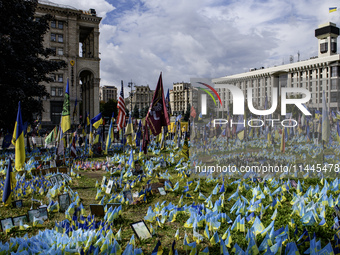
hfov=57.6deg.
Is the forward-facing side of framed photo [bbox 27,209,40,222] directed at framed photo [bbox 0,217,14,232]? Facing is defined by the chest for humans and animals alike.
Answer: no

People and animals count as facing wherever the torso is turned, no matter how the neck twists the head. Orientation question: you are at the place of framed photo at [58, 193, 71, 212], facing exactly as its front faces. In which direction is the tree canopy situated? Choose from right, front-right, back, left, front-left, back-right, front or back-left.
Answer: back

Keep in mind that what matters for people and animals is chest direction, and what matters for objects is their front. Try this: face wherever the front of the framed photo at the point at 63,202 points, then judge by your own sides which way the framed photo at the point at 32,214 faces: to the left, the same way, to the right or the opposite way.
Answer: the same way

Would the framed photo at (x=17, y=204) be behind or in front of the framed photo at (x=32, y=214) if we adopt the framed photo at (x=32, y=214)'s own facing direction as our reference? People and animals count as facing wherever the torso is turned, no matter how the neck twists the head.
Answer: behind

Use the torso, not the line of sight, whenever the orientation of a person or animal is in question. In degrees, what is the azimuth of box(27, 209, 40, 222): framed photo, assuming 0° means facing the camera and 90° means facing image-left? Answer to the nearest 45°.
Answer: approximately 0°

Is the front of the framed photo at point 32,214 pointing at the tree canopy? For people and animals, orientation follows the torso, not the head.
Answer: no

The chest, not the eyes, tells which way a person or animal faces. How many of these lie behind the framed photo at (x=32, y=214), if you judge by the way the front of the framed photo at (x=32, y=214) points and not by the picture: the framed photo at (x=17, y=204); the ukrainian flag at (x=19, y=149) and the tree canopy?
3

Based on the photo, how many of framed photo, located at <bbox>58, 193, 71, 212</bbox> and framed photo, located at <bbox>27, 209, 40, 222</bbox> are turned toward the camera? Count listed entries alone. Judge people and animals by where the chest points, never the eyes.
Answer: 2

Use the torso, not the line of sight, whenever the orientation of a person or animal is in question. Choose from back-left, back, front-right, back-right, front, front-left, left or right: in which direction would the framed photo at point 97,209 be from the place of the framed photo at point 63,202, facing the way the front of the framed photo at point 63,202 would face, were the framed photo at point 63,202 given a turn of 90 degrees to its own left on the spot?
front-right

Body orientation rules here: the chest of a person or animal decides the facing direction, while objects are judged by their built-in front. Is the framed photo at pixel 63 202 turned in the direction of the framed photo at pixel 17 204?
no

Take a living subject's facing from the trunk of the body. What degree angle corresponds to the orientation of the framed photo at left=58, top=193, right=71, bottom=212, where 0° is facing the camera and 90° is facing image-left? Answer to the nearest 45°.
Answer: approximately 0°

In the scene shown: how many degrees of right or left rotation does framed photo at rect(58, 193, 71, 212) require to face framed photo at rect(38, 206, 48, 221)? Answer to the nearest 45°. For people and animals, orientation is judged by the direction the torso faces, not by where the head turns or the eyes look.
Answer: approximately 45° to its right

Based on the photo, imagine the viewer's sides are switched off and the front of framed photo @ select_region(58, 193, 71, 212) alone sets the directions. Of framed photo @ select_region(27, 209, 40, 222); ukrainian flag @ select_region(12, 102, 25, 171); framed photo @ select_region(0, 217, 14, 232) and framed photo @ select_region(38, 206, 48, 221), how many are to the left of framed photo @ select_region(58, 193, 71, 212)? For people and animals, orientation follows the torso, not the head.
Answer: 0
